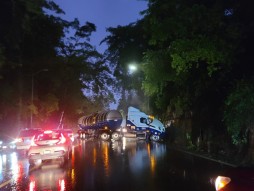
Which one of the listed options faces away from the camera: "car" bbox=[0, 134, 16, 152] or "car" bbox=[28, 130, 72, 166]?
"car" bbox=[28, 130, 72, 166]

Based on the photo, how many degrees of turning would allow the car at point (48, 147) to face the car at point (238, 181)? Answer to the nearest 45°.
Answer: approximately 180°

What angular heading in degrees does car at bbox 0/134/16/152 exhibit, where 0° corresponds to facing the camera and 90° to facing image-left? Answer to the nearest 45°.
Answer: approximately 315°

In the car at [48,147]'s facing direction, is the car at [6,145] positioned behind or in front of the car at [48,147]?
in front

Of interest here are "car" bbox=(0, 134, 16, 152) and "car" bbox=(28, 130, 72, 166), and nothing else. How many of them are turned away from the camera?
1

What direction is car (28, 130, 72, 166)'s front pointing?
away from the camera
